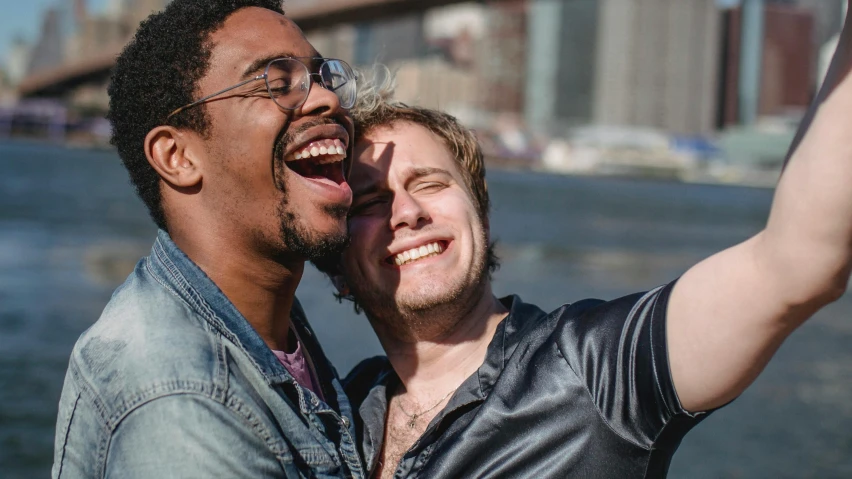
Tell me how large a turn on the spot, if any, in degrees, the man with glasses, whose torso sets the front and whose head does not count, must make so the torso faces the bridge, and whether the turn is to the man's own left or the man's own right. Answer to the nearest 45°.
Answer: approximately 135° to the man's own left
